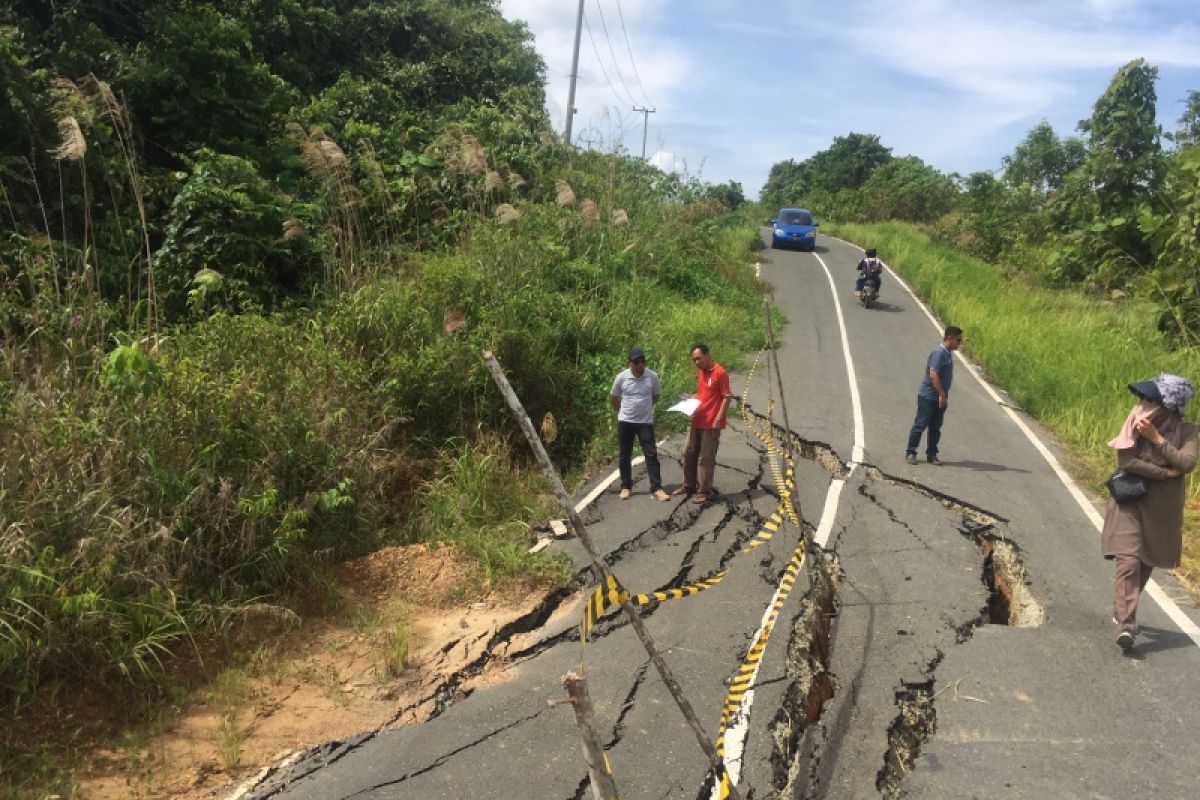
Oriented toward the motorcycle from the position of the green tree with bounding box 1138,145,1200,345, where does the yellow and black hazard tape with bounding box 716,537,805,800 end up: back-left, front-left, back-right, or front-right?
back-left

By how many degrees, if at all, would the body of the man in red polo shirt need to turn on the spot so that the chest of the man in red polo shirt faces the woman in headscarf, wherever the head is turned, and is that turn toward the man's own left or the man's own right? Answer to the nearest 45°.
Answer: approximately 90° to the man's own left

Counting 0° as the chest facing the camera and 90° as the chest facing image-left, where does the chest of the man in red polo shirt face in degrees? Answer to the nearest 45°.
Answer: approximately 45°

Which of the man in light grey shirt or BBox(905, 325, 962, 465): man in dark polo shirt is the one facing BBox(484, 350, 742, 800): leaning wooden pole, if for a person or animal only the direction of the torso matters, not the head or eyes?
the man in light grey shirt

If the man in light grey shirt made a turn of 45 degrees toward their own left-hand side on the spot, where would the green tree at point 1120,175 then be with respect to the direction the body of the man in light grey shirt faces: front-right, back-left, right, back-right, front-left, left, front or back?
left

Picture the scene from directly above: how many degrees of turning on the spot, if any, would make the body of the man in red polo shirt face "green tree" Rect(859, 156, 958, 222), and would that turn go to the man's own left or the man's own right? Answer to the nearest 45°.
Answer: approximately 135° to the man's own right

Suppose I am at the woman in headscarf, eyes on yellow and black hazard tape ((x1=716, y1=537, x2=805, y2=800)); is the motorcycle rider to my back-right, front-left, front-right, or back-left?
back-right

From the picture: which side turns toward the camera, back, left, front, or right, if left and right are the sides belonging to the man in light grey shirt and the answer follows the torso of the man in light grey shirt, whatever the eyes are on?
front

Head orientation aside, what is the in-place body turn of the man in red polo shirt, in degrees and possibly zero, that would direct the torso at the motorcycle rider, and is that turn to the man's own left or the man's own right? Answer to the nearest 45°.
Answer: approximately 135° to the man's own right
